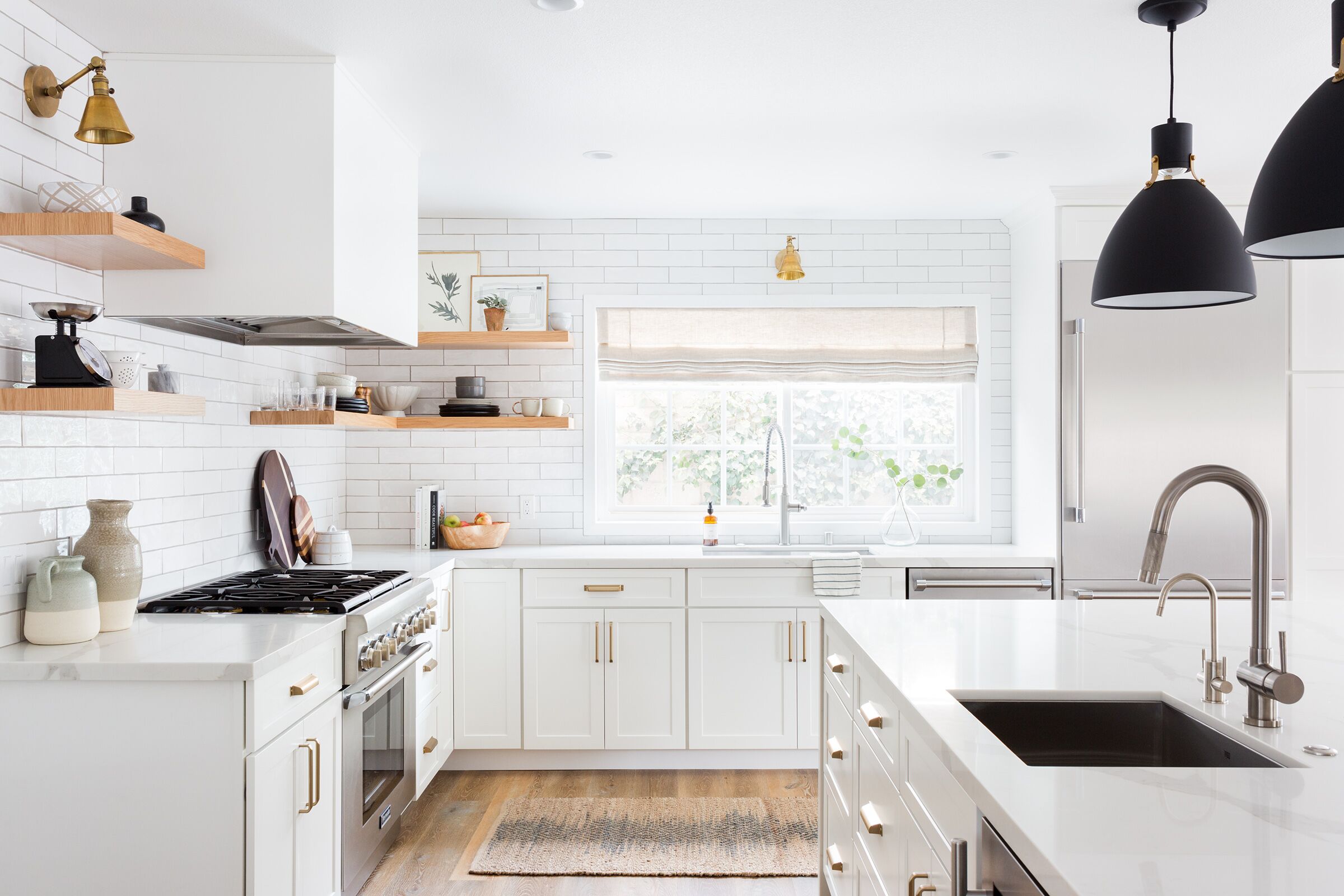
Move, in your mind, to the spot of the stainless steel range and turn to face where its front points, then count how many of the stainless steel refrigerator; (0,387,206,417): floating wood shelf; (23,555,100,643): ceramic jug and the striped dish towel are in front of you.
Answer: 2

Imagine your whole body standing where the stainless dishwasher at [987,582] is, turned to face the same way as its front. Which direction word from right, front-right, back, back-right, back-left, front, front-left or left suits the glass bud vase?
back-right

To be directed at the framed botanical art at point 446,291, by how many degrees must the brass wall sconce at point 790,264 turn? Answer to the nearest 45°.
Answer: approximately 90° to its right

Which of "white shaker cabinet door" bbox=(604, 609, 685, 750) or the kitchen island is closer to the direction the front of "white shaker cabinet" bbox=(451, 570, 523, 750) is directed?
the kitchen island

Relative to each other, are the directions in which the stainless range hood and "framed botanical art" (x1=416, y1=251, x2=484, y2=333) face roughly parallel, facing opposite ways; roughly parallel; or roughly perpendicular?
roughly perpendicular

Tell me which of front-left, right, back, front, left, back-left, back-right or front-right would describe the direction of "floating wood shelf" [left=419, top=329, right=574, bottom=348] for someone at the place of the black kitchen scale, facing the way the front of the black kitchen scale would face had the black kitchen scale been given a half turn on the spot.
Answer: right

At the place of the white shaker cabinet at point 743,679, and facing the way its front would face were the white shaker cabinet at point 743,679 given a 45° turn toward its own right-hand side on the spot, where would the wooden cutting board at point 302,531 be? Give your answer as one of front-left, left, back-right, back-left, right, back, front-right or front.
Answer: front-right

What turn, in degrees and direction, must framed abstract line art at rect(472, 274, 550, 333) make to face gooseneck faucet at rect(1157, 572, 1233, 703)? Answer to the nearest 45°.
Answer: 0° — it already faces it

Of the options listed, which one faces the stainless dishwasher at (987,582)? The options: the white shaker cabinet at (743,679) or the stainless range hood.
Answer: the stainless range hood

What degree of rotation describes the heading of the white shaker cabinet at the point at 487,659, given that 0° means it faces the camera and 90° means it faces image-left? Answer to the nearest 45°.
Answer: approximately 0°

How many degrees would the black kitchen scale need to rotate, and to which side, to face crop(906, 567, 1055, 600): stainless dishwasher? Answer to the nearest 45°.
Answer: approximately 45° to its left

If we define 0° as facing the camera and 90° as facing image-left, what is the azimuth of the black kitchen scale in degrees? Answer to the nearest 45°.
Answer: approximately 315°

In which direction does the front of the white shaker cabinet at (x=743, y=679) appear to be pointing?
toward the camera

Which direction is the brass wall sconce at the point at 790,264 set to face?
toward the camera

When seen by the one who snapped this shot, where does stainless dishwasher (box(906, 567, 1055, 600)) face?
facing the viewer

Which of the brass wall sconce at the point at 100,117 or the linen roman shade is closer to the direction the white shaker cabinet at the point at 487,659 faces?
the brass wall sconce

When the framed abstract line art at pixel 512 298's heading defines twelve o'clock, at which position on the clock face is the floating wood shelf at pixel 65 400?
The floating wood shelf is roughly at 1 o'clock from the framed abstract line art.
